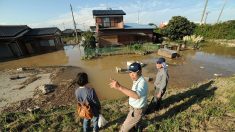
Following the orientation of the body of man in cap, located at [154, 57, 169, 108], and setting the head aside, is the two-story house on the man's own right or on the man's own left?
on the man's own right
